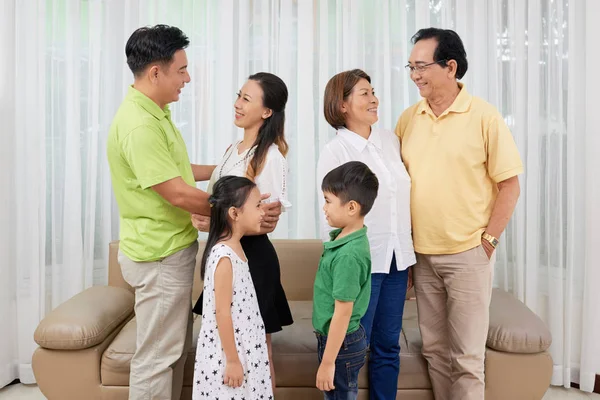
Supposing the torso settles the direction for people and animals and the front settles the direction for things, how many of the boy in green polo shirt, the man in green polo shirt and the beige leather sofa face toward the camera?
1

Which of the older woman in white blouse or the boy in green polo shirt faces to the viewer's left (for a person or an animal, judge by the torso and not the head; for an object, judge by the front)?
the boy in green polo shirt

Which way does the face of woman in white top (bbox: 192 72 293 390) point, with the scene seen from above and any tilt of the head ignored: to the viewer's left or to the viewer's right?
to the viewer's left

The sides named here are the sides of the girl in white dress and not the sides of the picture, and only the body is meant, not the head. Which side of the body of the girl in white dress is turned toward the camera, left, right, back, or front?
right

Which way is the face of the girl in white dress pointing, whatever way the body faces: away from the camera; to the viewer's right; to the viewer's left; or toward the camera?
to the viewer's right

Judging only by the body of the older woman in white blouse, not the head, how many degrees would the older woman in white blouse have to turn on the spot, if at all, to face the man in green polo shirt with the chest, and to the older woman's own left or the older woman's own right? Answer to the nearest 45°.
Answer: approximately 135° to the older woman's own right

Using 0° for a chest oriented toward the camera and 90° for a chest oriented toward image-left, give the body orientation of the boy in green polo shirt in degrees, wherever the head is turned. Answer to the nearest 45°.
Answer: approximately 90°

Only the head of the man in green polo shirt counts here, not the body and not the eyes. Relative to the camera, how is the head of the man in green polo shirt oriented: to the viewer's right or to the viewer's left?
to the viewer's right

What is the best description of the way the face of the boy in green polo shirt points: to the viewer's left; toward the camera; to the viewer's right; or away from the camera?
to the viewer's left

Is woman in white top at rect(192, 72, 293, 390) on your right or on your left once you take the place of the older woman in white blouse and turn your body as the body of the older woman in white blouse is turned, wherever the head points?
on your right

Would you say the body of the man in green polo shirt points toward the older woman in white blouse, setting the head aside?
yes

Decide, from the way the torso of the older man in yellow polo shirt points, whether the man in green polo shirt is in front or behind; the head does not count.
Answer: in front

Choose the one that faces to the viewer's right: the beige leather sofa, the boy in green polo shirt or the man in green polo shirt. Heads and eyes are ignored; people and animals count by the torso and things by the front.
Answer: the man in green polo shirt

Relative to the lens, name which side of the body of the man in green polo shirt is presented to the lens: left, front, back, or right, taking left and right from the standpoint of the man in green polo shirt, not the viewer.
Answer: right
